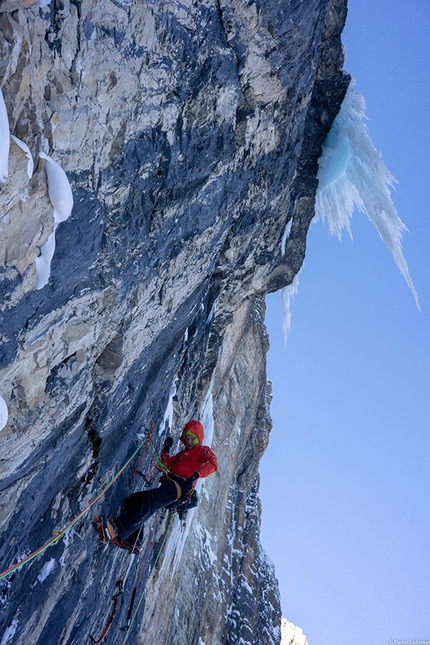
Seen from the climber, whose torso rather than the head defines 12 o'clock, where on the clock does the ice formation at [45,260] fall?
The ice formation is roughly at 11 o'clock from the climber.

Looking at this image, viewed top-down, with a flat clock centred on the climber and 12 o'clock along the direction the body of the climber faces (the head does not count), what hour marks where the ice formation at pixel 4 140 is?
The ice formation is roughly at 11 o'clock from the climber.

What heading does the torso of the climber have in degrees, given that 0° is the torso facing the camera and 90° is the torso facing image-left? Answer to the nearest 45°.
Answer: approximately 45°

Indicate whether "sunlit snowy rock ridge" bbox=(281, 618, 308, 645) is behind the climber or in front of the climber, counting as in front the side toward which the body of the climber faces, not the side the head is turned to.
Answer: behind
